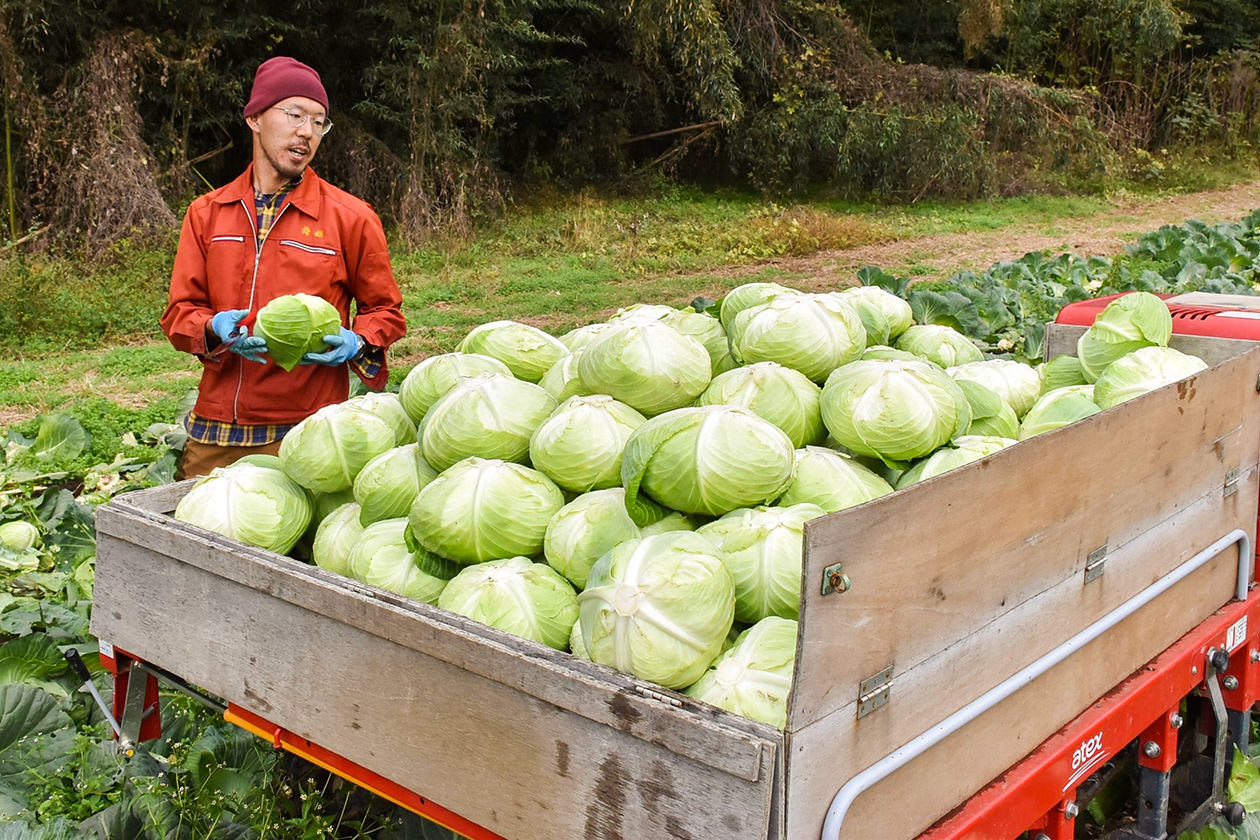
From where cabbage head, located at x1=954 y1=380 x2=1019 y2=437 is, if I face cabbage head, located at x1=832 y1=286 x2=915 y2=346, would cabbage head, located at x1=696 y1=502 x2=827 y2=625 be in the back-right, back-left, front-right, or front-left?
back-left

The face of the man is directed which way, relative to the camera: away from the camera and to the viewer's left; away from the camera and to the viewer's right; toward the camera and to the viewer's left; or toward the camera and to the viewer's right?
toward the camera and to the viewer's right

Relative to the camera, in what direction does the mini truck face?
facing away from the viewer and to the right of the viewer
